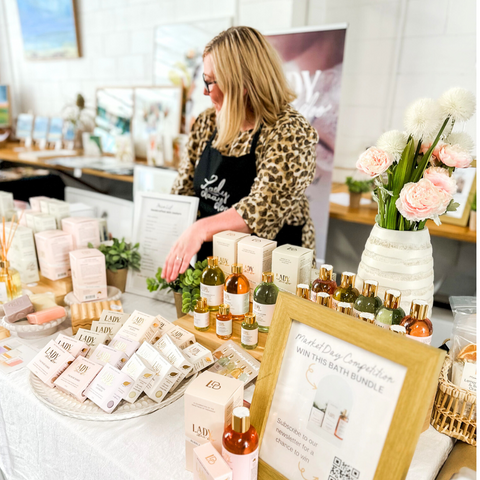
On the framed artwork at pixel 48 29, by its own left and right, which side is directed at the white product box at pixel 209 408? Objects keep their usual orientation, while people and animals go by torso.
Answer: front

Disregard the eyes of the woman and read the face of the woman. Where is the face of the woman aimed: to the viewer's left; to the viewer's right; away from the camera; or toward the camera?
to the viewer's left

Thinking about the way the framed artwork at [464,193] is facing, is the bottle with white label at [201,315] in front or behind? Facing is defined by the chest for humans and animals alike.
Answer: in front

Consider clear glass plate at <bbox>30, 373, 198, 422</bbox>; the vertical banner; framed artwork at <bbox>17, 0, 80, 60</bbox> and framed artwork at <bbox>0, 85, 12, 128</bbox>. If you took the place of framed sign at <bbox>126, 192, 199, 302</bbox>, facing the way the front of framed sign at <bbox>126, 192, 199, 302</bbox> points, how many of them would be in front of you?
1

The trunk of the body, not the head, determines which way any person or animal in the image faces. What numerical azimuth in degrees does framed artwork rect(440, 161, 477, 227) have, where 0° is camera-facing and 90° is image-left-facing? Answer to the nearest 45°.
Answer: approximately 45°

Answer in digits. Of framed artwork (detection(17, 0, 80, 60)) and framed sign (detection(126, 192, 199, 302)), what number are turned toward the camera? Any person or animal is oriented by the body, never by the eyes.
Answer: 2

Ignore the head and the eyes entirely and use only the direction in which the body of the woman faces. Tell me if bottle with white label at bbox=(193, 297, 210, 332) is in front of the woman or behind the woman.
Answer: in front

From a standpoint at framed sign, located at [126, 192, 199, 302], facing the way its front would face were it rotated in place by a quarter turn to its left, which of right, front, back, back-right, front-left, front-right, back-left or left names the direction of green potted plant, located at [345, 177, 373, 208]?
front-left

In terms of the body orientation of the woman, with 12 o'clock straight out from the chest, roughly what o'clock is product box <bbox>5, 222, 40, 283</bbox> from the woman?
The product box is roughly at 1 o'clock from the woman.
